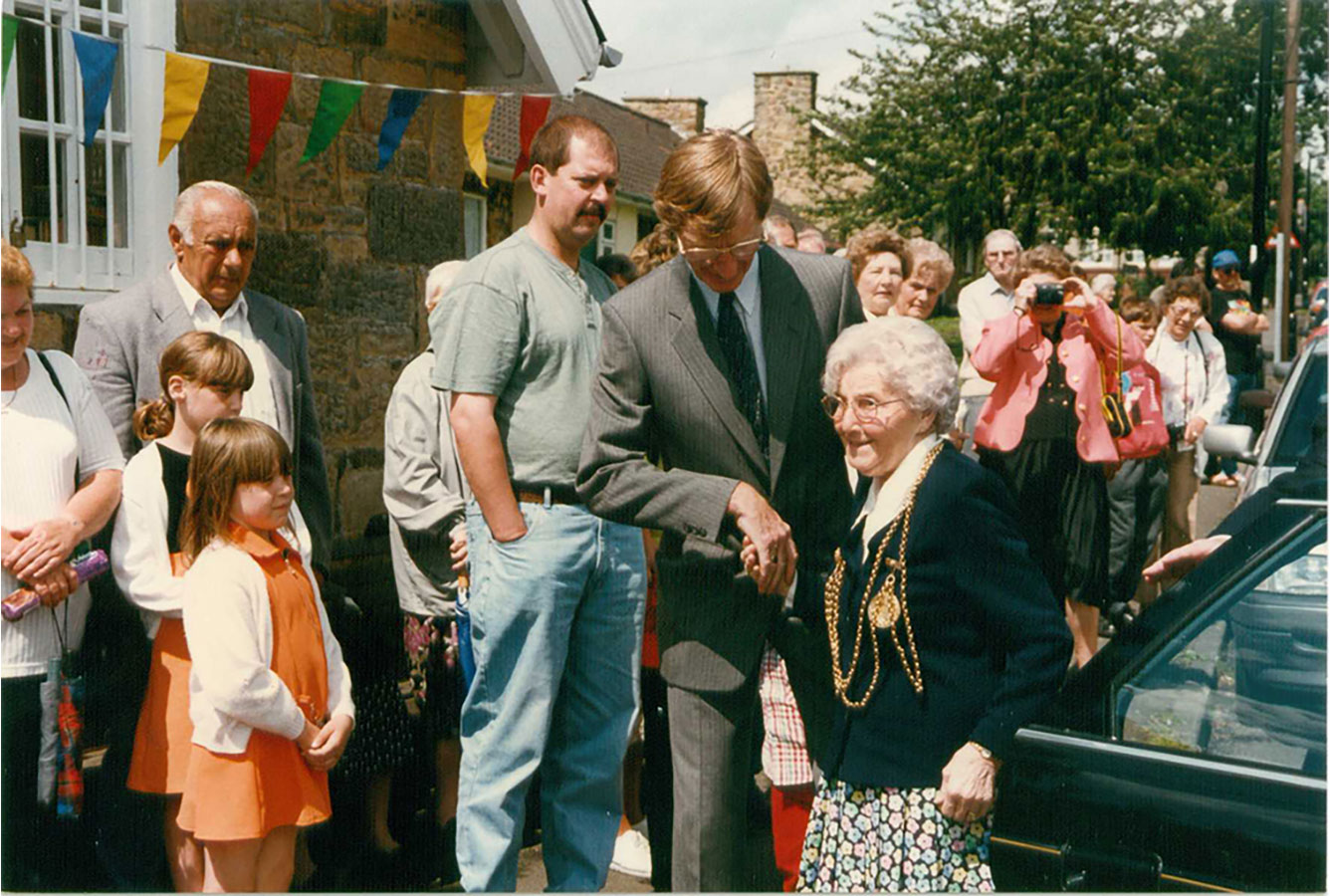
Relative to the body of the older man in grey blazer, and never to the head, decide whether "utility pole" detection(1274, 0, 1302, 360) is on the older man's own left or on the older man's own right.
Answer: on the older man's own left

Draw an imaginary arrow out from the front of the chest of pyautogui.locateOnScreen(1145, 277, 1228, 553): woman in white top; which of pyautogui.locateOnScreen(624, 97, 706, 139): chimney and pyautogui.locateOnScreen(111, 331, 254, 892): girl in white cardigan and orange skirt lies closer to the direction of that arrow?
the girl in white cardigan and orange skirt

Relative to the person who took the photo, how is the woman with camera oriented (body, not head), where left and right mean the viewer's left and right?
facing the viewer

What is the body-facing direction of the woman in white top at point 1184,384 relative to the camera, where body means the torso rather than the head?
toward the camera

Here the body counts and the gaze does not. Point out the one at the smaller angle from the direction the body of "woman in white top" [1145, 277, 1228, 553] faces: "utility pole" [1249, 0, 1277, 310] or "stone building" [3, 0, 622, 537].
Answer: the stone building

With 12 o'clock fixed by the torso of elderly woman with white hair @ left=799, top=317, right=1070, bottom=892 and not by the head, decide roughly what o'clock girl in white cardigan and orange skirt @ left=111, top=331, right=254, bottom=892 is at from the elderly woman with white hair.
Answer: The girl in white cardigan and orange skirt is roughly at 2 o'clock from the elderly woman with white hair.

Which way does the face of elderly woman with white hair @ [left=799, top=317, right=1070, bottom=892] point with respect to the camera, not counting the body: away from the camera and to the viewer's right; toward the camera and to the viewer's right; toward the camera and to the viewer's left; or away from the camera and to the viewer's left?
toward the camera and to the viewer's left

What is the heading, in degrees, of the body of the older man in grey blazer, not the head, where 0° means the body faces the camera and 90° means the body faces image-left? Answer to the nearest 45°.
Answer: approximately 315°
